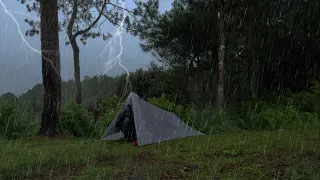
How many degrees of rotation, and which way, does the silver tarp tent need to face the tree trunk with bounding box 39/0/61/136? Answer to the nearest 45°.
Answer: approximately 90° to its right

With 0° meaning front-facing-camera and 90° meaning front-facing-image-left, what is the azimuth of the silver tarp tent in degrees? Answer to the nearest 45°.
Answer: approximately 45°

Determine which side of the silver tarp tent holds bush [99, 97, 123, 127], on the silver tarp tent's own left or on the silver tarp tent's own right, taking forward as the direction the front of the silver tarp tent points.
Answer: on the silver tarp tent's own right

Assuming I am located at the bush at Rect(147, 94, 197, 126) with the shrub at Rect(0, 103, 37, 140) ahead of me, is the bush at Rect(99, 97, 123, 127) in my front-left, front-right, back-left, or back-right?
front-right

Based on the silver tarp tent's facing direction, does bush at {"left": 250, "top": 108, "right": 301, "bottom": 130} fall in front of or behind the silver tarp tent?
behind

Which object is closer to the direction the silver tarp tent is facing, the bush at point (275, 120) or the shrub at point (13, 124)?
the shrub

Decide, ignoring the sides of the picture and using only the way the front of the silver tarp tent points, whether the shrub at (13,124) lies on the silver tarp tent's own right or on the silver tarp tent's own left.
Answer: on the silver tarp tent's own right

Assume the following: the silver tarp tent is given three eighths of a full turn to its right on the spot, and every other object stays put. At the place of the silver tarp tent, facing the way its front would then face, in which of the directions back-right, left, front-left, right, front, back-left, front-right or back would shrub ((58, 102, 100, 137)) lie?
front-left

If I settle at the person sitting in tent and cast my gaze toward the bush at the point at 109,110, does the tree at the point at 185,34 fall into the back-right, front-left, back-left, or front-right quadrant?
front-right

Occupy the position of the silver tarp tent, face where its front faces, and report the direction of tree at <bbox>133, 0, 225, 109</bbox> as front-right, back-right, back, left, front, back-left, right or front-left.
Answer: back-right

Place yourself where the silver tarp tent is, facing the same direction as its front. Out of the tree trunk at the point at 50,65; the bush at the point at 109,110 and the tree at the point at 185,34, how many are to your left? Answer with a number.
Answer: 0

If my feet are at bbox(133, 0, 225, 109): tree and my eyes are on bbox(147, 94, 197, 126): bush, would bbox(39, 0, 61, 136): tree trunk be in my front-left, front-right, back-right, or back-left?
front-right

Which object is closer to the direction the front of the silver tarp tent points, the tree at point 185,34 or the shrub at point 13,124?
the shrub
